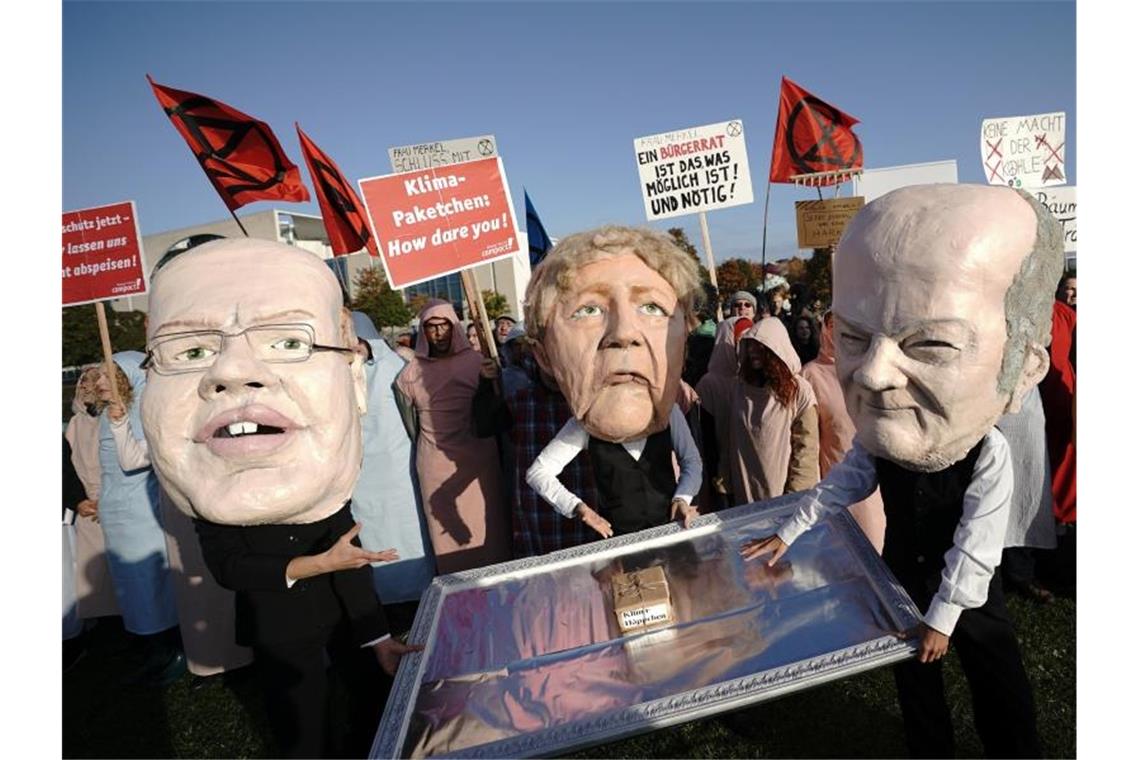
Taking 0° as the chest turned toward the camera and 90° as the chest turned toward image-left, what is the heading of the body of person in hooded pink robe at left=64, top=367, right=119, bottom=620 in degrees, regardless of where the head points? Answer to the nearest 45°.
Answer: approximately 315°

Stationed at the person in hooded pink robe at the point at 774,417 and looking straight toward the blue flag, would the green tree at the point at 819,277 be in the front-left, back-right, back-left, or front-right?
front-right

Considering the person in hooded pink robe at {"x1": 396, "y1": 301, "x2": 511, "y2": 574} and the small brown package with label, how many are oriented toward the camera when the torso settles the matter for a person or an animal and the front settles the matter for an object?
2

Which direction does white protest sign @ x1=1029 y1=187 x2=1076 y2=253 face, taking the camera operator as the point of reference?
facing the viewer

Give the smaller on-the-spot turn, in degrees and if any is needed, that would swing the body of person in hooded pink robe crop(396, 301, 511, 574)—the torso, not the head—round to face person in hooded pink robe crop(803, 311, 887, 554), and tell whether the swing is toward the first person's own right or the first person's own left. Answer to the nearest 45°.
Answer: approximately 45° to the first person's own left

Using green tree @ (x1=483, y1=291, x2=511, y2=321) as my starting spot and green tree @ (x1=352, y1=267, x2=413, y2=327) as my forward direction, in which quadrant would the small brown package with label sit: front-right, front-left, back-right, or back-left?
back-left

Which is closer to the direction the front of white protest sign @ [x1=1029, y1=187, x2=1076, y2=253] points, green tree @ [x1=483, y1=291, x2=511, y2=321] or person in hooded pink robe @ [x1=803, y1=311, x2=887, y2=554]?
the person in hooded pink robe

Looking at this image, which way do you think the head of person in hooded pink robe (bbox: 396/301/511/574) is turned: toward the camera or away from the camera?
toward the camera

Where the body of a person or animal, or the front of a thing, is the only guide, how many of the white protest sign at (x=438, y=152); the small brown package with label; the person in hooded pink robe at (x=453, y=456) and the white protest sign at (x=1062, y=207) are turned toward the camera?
4

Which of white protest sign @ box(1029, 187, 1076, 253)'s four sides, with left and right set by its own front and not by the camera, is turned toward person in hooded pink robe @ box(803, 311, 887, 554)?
front

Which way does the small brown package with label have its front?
toward the camera

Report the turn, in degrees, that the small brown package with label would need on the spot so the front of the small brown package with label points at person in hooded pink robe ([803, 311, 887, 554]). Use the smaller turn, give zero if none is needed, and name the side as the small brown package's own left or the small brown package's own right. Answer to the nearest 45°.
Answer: approximately 135° to the small brown package's own left

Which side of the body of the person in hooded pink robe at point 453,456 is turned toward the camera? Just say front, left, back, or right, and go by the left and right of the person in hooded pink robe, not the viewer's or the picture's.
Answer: front
